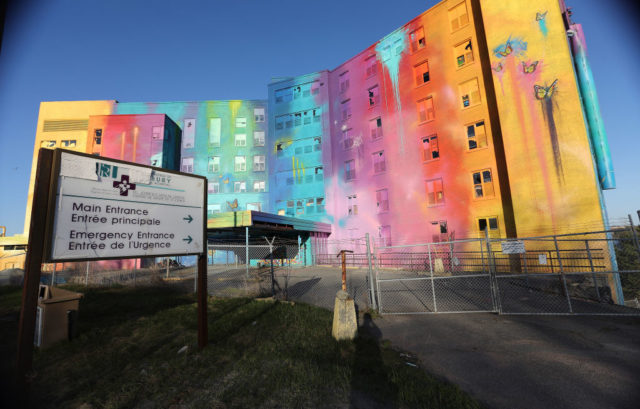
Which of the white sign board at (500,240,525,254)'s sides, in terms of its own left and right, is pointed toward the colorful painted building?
back

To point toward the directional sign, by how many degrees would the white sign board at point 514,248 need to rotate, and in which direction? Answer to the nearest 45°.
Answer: approximately 45° to its right

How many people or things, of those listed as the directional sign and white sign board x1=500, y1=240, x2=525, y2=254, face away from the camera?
0

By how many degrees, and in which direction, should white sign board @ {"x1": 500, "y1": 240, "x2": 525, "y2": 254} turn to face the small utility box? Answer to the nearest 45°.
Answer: approximately 45° to its right

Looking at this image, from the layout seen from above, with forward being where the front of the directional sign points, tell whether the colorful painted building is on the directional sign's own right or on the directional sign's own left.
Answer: on the directional sign's own left

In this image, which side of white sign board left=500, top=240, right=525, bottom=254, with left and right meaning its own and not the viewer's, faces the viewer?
front

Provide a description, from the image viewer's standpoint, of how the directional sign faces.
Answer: facing the viewer and to the right of the viewer
